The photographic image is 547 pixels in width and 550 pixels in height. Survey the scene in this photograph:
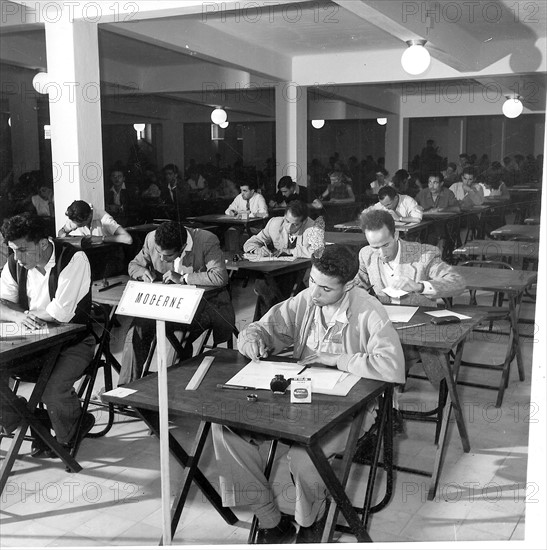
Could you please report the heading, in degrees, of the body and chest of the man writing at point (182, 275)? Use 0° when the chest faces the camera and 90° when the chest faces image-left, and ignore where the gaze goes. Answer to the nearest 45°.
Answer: approximately 45°

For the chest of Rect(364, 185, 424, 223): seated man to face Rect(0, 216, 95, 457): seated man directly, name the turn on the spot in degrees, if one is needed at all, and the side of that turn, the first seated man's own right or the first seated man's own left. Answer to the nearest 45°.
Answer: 0° — they already face them

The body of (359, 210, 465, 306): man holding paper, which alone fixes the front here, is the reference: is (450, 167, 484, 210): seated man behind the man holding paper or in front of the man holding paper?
behind

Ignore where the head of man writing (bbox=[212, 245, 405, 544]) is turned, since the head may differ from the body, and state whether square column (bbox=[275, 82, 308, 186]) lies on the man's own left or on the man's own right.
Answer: on the man's own right

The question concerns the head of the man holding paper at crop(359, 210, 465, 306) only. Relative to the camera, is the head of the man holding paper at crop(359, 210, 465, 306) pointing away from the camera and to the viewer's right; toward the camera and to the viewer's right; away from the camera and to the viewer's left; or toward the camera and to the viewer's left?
toward the camera and to the viewer's left

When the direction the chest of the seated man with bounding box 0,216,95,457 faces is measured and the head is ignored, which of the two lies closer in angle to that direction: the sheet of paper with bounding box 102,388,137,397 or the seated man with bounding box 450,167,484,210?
the sheet of paper

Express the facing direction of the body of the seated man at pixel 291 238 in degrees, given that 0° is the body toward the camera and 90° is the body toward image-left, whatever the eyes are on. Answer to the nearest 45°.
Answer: approximately 45°

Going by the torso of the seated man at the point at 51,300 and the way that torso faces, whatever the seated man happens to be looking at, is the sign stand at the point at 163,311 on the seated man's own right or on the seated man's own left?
on the seated man's own left

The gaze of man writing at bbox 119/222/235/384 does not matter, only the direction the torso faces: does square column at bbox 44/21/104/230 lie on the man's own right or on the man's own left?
on the man's own right

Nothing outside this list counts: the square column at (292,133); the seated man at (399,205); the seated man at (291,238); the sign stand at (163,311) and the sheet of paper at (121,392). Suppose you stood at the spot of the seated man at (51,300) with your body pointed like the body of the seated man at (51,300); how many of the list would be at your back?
3

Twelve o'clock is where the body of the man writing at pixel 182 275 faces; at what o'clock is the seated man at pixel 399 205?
The seated man is roughly at 6 o'clock from the man writing.
